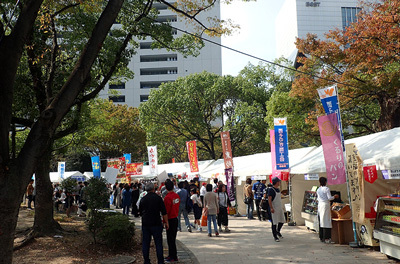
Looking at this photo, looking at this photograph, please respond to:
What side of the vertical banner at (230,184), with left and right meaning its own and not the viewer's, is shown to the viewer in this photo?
front

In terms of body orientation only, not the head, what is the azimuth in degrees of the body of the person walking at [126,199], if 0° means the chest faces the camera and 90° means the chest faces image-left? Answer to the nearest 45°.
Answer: approximately 180°

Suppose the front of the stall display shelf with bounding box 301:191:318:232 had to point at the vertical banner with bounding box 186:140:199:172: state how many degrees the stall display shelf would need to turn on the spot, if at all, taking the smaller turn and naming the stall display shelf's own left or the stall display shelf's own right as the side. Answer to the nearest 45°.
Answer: approximately 90° to the stall display shelf's own right

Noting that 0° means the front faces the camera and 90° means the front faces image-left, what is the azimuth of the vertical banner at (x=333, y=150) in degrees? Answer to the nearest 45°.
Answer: approximately 0°

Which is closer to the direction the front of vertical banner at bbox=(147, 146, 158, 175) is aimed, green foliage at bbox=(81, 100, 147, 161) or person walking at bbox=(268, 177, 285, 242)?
the person walking

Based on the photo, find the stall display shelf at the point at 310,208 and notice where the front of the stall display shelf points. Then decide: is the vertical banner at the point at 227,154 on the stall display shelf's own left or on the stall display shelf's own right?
on the stall display shelf's own right

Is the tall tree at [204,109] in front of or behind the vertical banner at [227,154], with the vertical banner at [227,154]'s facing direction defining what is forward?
behind
